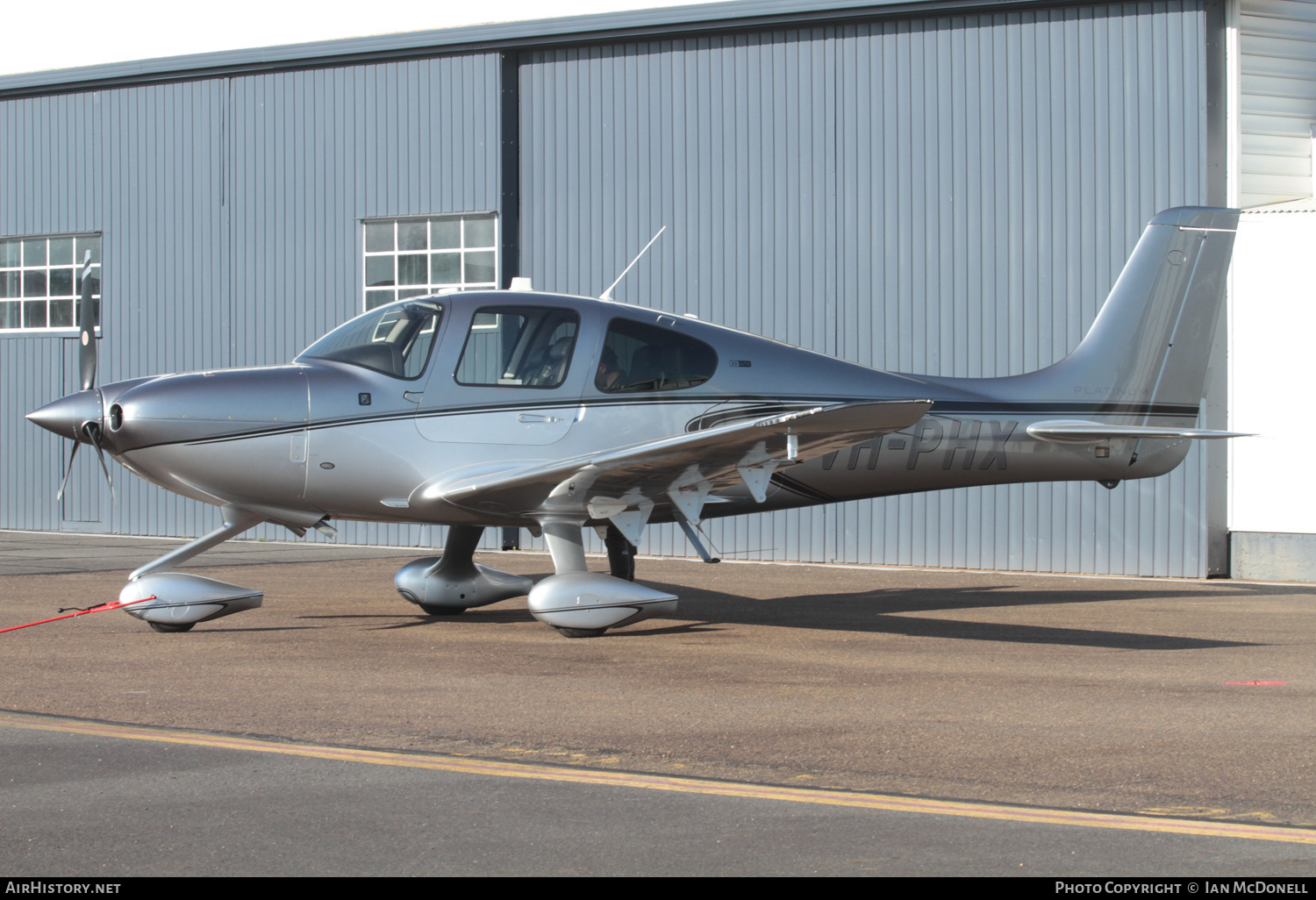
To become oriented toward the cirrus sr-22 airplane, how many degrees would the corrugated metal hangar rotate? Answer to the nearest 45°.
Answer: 0° — it already faces it

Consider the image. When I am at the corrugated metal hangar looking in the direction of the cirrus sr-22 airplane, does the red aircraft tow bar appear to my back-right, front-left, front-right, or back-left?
front-right

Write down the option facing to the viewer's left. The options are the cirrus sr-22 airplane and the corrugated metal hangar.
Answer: the cirrus sr-22 airplane

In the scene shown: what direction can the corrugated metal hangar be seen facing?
toward the camera

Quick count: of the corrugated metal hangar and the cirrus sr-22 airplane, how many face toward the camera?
1

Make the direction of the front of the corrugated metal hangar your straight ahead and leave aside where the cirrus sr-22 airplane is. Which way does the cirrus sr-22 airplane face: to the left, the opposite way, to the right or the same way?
to the right

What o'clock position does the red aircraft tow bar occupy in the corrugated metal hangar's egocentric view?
The red aircraft tow bar is roughly at 1 o'clock from the corrugated metal hangar.

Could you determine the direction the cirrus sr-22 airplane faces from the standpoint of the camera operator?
facing to the left of the viewer
